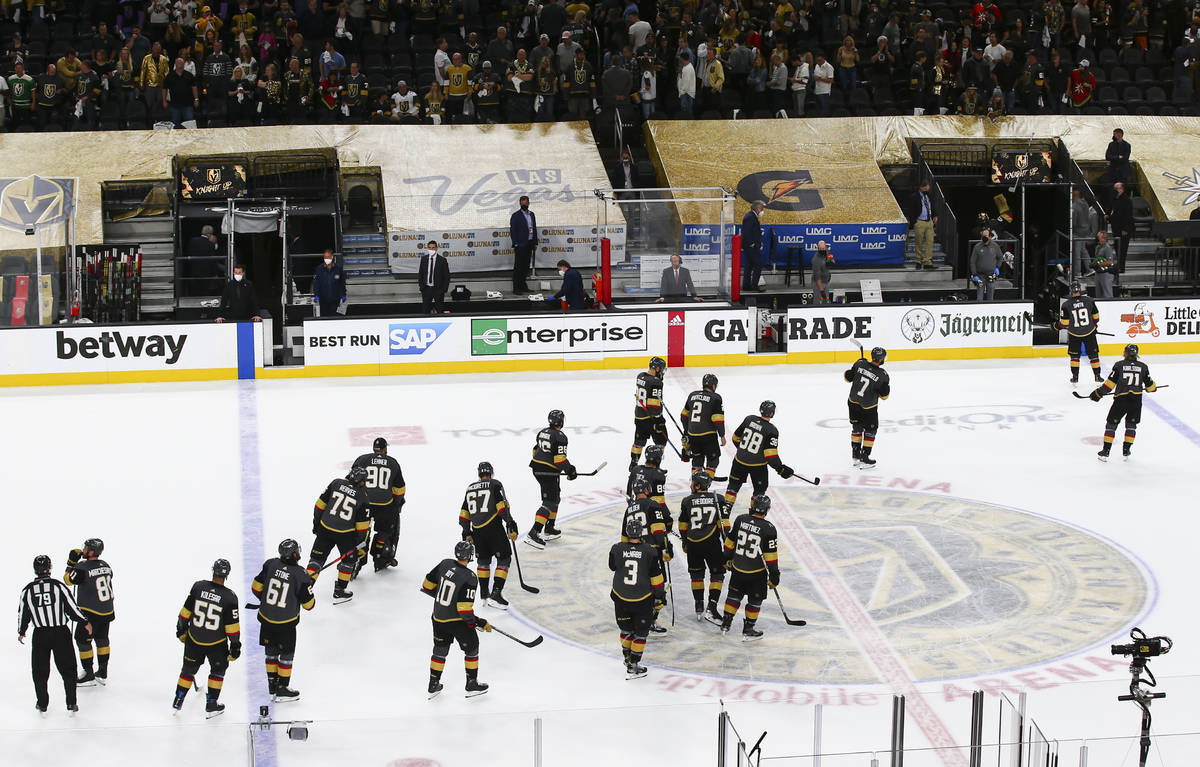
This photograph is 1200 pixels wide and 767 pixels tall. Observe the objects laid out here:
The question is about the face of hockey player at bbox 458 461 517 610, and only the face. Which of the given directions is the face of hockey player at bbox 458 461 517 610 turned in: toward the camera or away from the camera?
away from the camera

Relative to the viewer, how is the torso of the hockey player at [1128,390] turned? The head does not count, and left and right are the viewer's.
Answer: facing away from the viewer

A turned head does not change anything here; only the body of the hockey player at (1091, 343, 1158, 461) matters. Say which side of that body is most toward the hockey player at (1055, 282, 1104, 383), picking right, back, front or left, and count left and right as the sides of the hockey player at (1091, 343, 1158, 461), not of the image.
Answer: front

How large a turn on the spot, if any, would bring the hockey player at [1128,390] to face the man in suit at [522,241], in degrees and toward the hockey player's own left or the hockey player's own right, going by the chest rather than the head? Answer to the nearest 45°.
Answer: approximately 45° to the hockey player's own left

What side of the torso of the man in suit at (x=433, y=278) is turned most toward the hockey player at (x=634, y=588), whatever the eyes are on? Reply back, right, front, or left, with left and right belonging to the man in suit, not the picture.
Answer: front

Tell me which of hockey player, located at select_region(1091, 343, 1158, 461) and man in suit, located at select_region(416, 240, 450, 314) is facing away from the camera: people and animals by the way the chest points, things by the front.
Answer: the hockey player

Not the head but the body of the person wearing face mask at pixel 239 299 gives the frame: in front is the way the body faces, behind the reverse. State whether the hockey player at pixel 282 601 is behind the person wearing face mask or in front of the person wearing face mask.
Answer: in front

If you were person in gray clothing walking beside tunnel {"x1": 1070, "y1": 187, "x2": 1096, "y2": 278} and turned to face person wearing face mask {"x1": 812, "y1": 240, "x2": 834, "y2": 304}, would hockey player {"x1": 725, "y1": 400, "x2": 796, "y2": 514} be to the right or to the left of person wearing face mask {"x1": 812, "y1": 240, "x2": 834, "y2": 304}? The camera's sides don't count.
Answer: left

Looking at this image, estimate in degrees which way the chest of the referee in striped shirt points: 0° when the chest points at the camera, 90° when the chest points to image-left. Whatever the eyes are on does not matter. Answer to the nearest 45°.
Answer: approximately 180°

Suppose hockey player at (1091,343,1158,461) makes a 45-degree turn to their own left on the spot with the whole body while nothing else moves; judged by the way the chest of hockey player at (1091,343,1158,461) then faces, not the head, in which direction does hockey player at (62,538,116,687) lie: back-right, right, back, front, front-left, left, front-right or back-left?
left

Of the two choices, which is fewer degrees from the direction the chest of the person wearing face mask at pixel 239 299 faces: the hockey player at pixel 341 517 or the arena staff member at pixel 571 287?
the hockey player

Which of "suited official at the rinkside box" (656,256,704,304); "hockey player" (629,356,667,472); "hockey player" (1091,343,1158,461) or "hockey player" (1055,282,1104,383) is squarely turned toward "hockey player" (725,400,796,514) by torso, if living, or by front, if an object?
the suited official at the rinkside box
